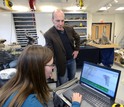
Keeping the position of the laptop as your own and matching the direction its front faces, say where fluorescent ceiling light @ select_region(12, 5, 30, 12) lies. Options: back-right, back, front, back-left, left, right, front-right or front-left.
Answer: right

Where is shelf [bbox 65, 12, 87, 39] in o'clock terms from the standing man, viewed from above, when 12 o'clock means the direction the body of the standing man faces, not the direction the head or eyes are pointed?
The shelf is roughly at 8 o'clock from the standing man.

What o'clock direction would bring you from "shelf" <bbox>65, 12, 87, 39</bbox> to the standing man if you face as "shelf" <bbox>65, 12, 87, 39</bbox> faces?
The standing man is roughly at 12 o'clock from the shelf.

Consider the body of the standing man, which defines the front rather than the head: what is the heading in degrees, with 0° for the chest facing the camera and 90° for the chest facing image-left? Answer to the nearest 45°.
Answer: approximately 315°

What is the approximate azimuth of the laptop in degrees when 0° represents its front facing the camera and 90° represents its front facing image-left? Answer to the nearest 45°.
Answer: approximately 45°

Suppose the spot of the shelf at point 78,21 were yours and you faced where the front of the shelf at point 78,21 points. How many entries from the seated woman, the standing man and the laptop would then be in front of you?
3

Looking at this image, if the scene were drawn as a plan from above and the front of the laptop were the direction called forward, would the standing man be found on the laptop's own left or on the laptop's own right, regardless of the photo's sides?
on the laptop's own right

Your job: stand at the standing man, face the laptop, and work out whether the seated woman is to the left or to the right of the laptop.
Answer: right

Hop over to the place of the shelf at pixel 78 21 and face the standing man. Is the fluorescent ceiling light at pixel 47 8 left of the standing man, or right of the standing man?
right

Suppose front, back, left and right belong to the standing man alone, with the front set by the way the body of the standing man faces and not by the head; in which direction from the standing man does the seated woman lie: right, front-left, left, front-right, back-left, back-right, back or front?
front-right

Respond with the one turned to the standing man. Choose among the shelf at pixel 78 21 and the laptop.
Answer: the shelf

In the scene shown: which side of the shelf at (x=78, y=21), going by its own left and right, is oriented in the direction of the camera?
front

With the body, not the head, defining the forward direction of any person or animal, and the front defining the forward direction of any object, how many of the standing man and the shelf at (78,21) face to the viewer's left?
0

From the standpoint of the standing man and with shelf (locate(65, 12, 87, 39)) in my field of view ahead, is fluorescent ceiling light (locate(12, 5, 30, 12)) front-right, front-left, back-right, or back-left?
front-left
